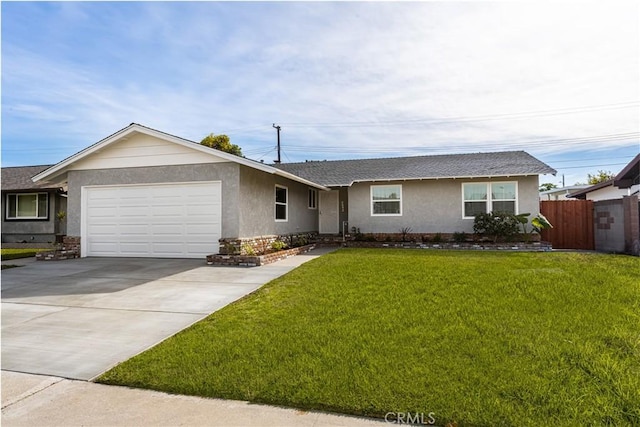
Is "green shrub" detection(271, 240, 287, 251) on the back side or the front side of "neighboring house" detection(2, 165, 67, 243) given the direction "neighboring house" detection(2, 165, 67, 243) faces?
on the front side

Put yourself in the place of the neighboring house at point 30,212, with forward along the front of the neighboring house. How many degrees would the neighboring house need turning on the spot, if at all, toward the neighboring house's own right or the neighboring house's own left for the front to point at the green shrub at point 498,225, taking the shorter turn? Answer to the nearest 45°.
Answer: approximately 45° to the neighboring house's own left

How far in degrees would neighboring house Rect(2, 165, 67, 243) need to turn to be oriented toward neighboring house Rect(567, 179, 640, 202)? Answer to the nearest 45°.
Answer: approximately 45° to its left

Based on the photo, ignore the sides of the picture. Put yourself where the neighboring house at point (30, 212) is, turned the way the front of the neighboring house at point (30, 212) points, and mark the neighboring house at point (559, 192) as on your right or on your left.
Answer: on your left

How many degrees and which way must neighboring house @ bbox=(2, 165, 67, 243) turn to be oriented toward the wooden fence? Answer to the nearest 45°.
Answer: approximately 45° to its left

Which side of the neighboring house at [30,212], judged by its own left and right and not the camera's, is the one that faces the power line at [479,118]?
left

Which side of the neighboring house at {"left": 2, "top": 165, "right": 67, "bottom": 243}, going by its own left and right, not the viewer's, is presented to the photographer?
front

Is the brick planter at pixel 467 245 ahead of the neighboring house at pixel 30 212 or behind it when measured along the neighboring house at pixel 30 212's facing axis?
ahead
